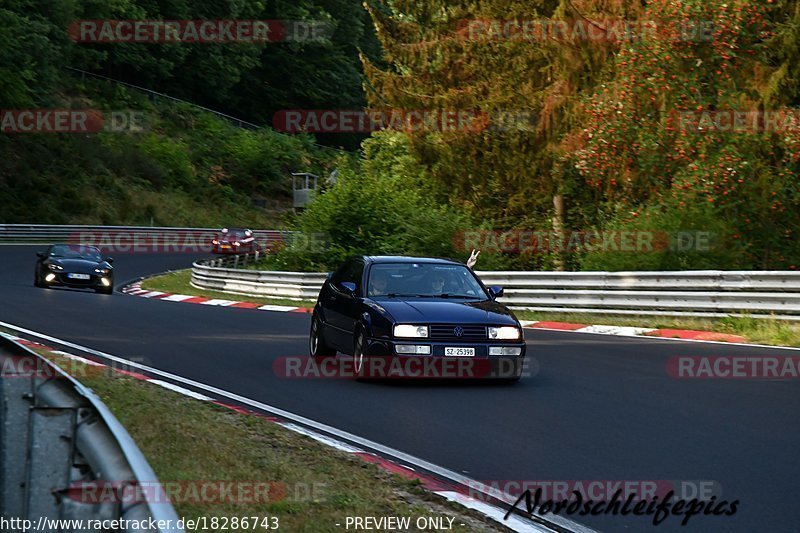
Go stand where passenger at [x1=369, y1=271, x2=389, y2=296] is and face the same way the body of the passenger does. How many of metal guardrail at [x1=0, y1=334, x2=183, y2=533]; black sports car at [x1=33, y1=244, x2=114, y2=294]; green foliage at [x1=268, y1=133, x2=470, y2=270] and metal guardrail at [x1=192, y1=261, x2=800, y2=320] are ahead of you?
1

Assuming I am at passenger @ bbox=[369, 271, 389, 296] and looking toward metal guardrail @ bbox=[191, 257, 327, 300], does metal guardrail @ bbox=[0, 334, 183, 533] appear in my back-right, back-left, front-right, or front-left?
back-left

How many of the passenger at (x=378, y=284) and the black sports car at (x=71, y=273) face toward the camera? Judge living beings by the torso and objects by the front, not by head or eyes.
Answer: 2

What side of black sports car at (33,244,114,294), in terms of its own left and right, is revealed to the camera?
front

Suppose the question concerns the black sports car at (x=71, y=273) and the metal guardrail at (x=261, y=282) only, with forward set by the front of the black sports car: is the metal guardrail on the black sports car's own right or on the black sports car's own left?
on the black sports car's own left

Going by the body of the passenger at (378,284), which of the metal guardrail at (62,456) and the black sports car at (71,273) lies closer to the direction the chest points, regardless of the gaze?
the metal guardrail

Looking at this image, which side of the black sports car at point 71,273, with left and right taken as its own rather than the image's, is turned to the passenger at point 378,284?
front

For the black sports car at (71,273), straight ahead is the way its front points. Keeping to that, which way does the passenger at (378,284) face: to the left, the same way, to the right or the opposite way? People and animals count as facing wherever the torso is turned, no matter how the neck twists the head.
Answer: the same way

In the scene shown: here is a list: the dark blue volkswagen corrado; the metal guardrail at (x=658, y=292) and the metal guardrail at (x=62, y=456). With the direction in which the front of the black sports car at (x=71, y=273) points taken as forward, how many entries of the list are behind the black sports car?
0

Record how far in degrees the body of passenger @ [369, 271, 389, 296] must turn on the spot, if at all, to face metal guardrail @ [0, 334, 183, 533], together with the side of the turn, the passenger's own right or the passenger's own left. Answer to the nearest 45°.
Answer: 0° — they already face it

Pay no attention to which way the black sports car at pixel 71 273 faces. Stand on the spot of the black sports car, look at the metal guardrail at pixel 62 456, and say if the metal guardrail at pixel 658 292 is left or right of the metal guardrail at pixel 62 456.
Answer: left

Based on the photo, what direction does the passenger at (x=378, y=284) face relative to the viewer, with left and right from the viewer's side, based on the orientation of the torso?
facing the viewer

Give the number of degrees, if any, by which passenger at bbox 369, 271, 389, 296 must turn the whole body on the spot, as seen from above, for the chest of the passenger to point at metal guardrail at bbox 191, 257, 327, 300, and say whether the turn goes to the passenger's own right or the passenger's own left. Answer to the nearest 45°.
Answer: approximately 180°

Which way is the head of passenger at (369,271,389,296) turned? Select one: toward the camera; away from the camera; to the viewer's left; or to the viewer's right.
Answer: toward the camera

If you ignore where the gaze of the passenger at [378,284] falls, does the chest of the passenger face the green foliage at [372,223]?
no

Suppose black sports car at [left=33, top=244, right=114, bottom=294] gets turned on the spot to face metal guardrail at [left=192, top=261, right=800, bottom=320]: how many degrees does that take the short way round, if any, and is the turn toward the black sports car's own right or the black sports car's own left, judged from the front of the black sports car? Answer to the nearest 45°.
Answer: approximately 45° to the black sports car's own left
